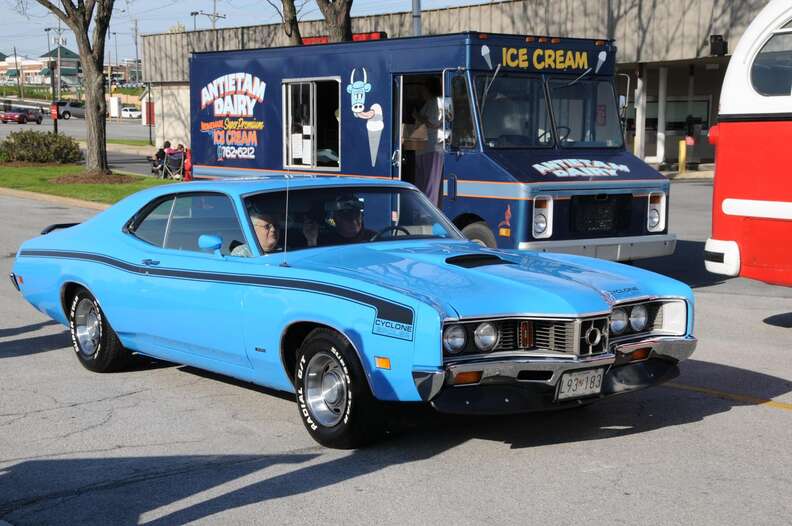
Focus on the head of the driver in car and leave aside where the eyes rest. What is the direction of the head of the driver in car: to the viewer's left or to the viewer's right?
to the viewer's right

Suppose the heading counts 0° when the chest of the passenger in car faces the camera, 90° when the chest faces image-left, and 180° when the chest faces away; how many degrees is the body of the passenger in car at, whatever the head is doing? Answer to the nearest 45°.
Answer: approximately 315°

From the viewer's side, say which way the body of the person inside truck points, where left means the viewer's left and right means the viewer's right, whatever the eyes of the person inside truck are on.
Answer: facing to the left of the viewer

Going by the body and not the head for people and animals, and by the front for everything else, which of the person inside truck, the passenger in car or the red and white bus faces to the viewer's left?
the person inside truck

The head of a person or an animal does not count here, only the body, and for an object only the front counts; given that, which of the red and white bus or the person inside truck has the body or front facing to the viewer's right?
the red and white bus

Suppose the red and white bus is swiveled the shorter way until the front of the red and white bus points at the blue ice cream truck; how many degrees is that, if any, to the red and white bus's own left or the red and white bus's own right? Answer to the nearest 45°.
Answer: approximately 135° to the red and white bus's own left
